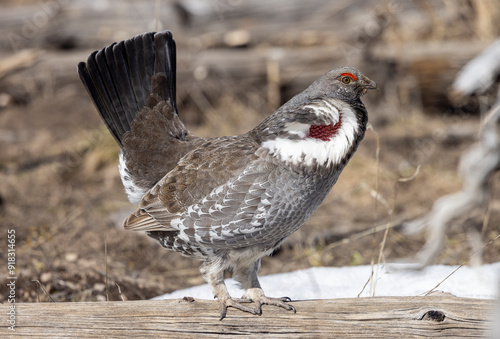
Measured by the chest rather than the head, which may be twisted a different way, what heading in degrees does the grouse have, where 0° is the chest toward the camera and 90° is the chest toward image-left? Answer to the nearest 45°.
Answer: approximately 270°
